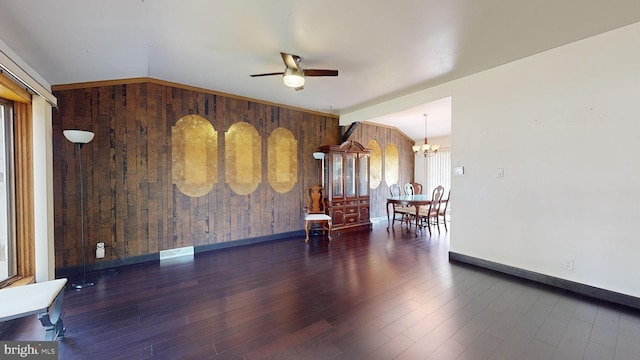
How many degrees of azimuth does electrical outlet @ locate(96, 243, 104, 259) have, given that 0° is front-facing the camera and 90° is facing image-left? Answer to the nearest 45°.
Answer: approximately 0°

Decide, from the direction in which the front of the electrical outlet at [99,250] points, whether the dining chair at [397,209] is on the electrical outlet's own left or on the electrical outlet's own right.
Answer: on the electrical outlet's own left

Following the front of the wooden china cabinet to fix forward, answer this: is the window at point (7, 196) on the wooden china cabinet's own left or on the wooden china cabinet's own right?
on the wooden china cabinet's own right

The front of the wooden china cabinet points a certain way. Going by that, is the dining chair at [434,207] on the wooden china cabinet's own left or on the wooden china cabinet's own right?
on the wooden china cabinet's own left

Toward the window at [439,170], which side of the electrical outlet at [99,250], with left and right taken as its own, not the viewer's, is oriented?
left

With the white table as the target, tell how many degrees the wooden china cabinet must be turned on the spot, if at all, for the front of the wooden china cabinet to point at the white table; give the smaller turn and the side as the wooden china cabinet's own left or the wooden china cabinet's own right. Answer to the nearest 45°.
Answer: approximately 90° to the wooden china cabinet's own right

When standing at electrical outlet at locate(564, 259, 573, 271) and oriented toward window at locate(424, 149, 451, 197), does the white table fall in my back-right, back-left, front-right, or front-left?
back-left

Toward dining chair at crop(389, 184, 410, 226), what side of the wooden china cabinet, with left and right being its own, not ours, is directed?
left
